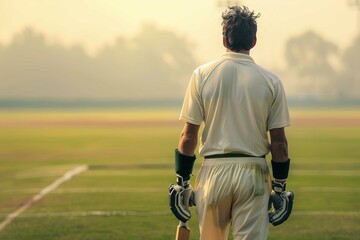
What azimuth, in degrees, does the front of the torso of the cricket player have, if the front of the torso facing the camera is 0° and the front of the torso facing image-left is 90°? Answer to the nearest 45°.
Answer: approximately 180°
